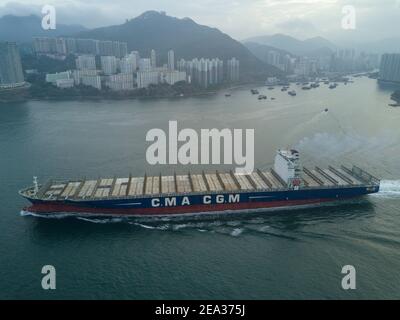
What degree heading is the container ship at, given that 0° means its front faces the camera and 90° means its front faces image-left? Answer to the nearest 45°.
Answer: approximately 90°
